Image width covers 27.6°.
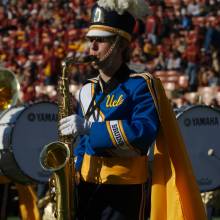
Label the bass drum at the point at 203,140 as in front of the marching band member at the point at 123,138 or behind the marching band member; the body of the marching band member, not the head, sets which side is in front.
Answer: behind

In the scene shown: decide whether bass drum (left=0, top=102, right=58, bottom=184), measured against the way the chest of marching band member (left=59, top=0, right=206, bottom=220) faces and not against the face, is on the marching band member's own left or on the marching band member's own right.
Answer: on the marching band member's own right

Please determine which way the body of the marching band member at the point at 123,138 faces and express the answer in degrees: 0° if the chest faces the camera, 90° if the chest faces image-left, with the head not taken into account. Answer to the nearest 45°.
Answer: approximately 45°
